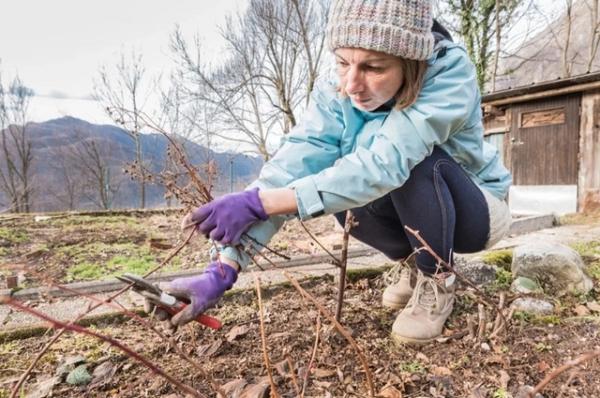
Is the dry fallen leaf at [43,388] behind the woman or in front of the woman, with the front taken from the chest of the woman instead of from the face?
in front

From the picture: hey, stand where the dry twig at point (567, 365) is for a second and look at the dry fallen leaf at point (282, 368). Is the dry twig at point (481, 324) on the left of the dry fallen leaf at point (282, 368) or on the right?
right

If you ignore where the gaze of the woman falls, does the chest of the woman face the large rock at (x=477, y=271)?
no

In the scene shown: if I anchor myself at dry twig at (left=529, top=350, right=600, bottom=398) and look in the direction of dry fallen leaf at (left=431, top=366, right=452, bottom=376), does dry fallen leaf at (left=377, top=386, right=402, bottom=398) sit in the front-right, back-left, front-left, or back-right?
front-left

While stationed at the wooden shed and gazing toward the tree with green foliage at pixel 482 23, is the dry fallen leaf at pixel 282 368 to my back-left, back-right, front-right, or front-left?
back-left

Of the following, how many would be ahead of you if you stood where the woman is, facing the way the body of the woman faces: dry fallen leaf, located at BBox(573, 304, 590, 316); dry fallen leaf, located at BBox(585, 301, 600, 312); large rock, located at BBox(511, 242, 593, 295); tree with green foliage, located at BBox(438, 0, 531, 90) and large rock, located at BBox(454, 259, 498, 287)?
0

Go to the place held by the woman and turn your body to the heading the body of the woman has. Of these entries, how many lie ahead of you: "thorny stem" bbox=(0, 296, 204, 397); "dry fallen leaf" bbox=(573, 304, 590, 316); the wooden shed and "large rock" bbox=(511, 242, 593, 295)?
1

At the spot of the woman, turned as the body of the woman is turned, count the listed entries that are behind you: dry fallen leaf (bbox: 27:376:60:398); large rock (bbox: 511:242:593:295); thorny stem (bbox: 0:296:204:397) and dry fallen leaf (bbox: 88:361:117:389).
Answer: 1

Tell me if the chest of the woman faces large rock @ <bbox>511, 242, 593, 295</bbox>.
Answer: no

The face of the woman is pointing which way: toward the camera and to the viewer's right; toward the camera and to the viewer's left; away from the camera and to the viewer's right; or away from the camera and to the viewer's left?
toward the camera and to the viewer's left

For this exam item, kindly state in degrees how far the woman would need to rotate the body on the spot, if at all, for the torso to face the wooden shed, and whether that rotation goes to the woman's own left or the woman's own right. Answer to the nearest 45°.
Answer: approximately 180°

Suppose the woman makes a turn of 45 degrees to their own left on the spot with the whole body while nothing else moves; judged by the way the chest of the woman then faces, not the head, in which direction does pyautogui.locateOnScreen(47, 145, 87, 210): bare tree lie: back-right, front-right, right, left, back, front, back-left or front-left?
back-right

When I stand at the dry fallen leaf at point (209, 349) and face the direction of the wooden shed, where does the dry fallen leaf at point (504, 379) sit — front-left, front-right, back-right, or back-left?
front-right

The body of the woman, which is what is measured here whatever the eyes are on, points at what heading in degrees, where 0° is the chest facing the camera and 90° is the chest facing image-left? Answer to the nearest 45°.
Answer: approximately 45°

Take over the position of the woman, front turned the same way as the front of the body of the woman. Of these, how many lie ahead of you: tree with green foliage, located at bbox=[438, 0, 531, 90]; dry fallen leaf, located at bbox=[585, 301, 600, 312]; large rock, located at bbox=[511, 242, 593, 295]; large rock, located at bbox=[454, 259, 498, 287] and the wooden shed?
0
